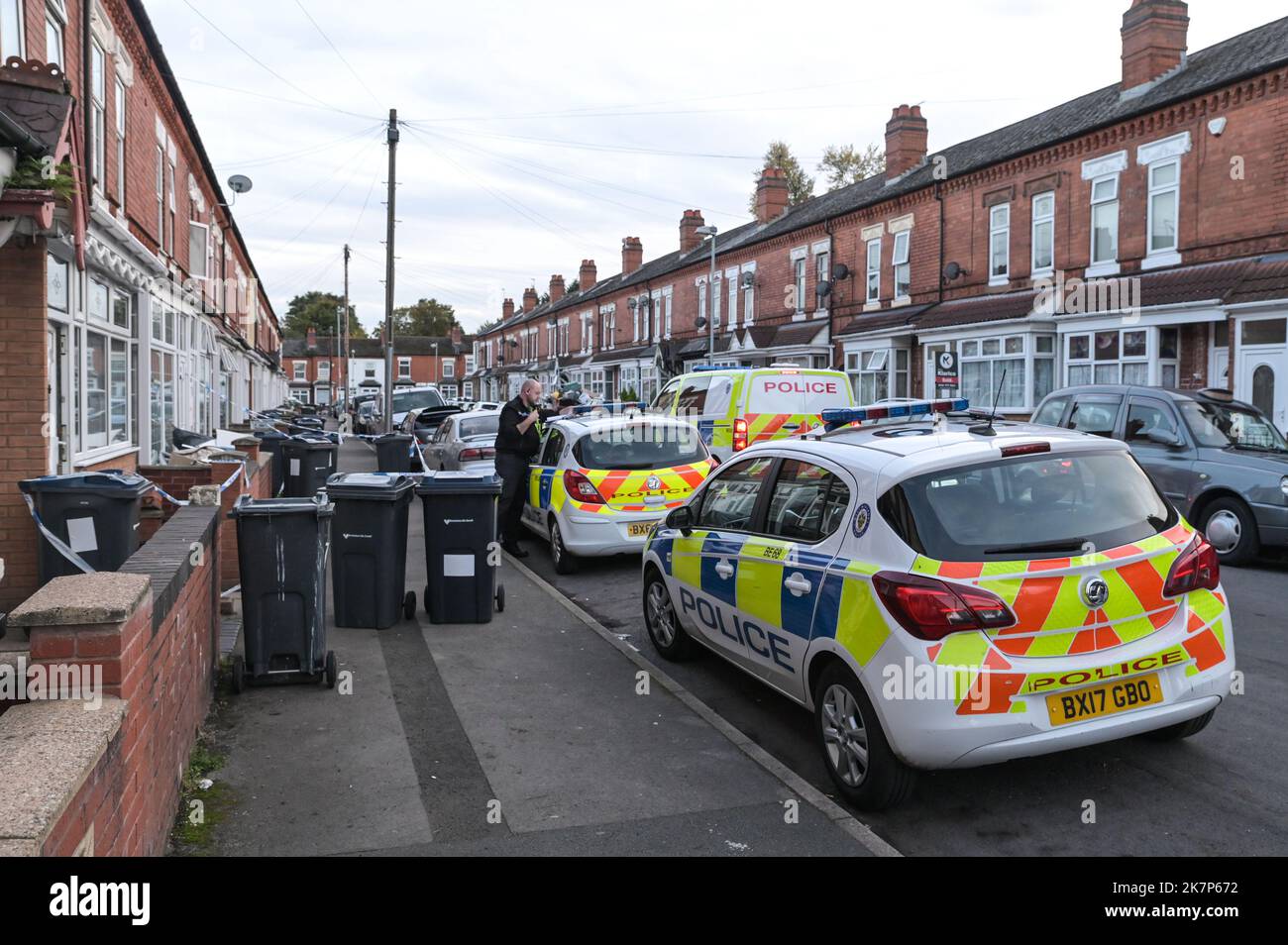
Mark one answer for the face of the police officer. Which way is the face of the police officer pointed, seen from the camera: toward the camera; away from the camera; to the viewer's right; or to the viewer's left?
to the viewer's right

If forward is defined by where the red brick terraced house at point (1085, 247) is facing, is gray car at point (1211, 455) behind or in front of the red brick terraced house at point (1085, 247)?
in front

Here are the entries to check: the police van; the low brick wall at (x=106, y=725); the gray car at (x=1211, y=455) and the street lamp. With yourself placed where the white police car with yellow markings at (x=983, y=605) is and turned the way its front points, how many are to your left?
1

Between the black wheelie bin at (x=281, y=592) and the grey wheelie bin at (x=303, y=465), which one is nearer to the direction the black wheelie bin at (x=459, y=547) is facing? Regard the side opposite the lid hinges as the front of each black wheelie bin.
the black wheelie bin

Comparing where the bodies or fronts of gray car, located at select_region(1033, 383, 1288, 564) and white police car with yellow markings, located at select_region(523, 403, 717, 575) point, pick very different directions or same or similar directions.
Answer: very different directions

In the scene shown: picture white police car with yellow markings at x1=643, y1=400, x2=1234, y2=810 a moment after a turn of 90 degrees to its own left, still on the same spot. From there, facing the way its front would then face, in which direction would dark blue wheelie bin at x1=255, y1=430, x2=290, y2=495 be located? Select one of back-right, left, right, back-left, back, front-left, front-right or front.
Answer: right

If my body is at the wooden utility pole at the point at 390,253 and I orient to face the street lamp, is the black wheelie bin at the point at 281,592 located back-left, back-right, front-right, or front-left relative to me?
back-right

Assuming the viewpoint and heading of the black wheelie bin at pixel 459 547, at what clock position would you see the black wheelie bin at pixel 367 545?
the black wheelie bin at pixel 367 545 is roughly at 2 o'clock from the black wheelie bin at pixel 459 547.

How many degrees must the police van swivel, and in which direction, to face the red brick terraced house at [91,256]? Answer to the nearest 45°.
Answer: approximately 90° to its left

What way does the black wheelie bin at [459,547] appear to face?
toward the camera

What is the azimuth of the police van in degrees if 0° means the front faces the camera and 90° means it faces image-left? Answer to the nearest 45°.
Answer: approximately 135°

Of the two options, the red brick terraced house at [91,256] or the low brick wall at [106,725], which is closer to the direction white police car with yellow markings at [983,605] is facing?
the red brick terraced house
